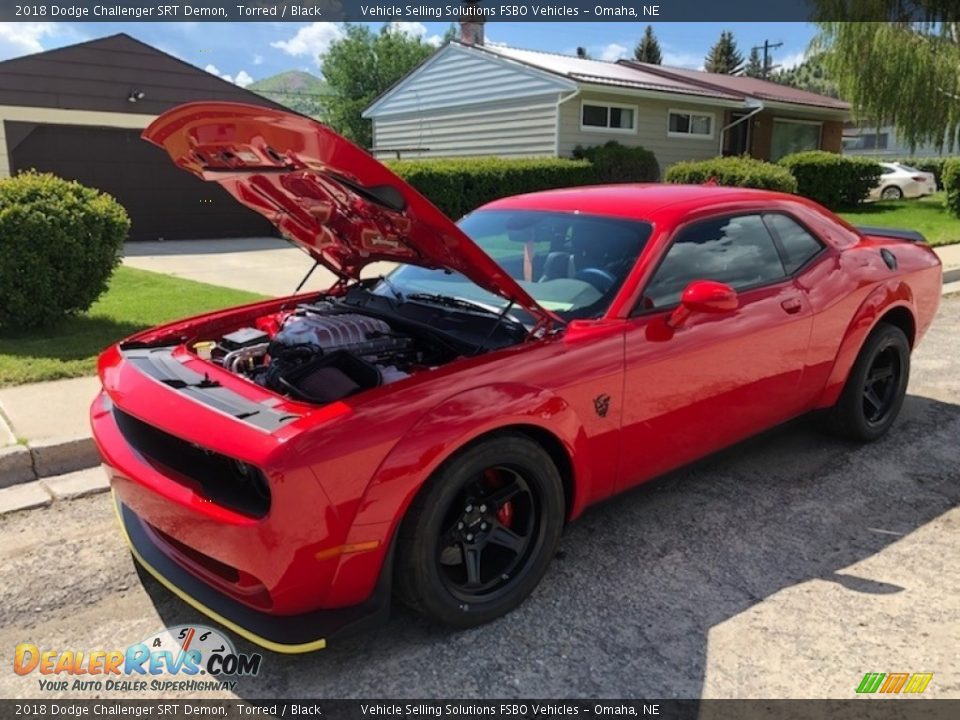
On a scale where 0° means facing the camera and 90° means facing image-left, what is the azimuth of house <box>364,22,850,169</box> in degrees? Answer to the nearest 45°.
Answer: approximately 315°

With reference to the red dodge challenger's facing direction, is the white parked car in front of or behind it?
behind

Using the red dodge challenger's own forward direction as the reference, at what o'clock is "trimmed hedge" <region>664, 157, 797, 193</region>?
The trimmed hedge is roughly at 5 o'clock from the red dodge challenger.

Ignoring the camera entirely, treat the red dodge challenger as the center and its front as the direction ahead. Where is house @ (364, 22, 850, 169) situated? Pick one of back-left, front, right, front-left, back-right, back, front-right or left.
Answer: back-right

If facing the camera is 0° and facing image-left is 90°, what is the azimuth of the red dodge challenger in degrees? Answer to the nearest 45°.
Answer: approximately 45°

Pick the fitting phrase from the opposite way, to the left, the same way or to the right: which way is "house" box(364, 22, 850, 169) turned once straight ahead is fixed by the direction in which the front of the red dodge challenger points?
to the left
